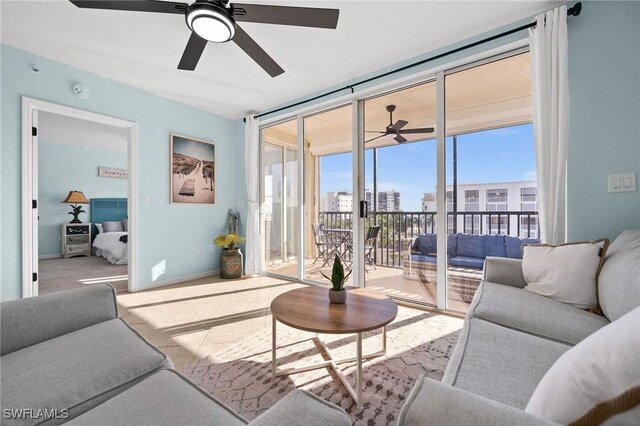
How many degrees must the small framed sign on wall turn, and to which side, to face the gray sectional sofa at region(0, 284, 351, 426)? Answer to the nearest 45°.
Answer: approximately 45° to its right

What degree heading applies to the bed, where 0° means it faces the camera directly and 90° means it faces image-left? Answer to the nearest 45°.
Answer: approximately 315°

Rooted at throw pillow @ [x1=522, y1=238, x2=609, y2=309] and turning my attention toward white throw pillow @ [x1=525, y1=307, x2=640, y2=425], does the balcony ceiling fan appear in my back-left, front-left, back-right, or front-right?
back-right

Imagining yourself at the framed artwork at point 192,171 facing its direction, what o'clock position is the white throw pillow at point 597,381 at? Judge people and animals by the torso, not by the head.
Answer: The white throw pillow is roughly at 1 o'clock from the framed artwork.

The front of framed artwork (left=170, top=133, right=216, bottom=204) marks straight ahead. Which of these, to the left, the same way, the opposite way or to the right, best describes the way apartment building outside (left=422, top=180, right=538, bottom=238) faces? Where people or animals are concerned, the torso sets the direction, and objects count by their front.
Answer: to the right

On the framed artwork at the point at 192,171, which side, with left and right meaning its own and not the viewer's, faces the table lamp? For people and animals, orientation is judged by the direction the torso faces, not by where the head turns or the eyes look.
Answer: back

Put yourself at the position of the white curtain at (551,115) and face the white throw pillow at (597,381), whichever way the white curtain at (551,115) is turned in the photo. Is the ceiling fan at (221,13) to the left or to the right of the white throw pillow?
right

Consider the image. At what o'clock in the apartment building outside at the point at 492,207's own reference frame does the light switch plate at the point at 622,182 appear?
The light switch plate is roughly at 11 o'clock from the apartment building outside.
